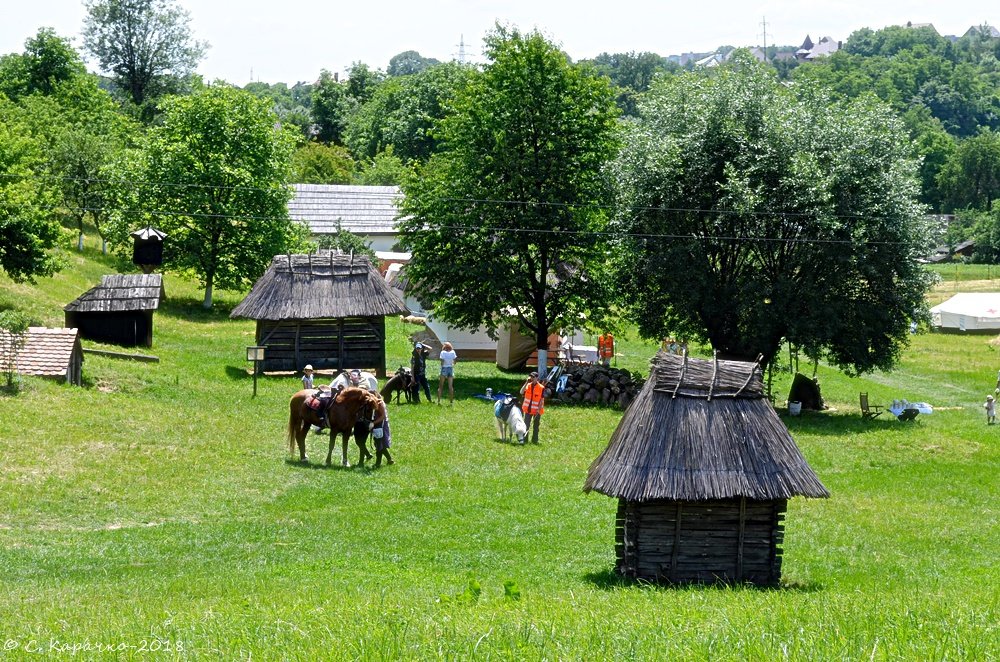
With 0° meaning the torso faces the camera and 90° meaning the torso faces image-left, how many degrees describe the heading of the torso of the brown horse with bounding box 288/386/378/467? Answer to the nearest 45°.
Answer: approximately 270°

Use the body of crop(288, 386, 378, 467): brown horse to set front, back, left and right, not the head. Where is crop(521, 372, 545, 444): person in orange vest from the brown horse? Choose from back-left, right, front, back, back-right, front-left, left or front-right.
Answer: front-left

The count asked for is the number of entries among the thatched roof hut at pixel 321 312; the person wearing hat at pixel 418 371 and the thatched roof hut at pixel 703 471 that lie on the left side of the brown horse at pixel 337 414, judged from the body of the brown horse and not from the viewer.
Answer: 2

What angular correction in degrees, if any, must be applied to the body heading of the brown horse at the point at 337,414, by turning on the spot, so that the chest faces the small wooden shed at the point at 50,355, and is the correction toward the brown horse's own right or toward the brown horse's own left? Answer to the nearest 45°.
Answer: approximately 135° to the brown horse's own left

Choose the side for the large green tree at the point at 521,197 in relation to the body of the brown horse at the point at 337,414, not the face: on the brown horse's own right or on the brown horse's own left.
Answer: on the brown horse's own left

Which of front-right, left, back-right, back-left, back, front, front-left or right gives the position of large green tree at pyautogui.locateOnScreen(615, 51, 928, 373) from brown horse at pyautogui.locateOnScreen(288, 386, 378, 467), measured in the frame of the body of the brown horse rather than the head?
front-left

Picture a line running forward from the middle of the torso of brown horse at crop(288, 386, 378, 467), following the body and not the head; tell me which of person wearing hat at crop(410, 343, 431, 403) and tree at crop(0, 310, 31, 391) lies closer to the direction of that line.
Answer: the person wearing hat

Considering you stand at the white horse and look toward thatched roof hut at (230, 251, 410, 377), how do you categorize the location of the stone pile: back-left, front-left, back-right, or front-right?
front-right

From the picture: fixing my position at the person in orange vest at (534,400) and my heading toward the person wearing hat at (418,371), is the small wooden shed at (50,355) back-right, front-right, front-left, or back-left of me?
front-left

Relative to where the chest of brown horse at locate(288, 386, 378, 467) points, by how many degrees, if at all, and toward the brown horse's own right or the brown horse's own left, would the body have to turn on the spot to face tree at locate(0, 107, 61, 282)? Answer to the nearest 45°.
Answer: approximately 135° to the brown horse's own left

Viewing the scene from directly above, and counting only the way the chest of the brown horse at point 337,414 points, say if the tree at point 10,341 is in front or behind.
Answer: behind

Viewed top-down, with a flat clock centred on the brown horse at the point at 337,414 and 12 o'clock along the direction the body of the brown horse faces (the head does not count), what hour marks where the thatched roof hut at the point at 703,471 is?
The thatched roof hut is roughly at 2 o'clock from the brown horse.
